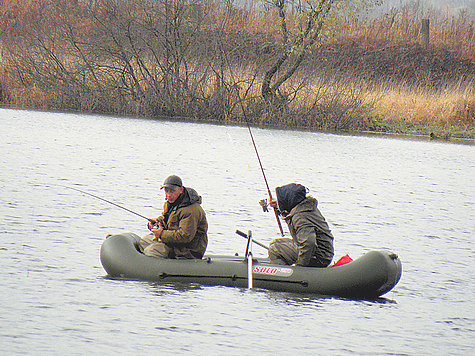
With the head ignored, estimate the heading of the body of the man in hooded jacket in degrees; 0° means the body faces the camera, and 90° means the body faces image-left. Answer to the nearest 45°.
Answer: approximately 90°

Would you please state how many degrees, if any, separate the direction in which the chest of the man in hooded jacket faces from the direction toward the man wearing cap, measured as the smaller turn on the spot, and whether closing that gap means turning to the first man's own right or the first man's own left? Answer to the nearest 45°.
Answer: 0° — they already face them
